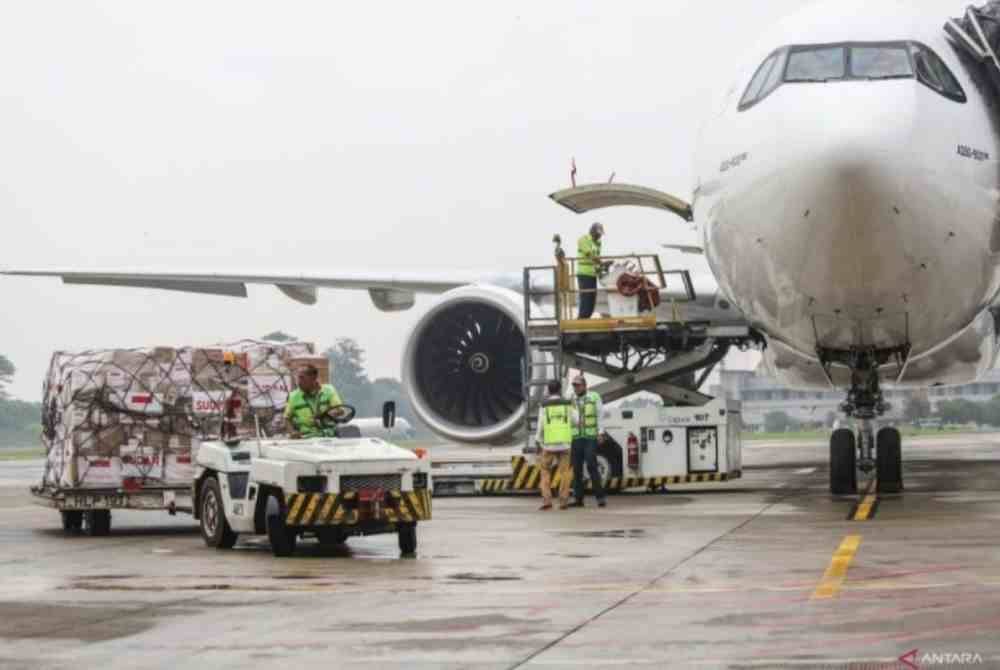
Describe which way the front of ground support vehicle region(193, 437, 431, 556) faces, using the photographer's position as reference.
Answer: facing the viewer and to the right of the viewer

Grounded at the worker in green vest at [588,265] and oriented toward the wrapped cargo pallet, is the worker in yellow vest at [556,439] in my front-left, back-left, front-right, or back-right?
front-left

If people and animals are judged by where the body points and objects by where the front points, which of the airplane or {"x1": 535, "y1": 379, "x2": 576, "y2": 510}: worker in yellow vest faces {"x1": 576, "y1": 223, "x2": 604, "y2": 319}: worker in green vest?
the worker in yellow vest

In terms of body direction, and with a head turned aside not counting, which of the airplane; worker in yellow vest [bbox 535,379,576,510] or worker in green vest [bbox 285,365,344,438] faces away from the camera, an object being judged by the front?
the worker in yellow vest

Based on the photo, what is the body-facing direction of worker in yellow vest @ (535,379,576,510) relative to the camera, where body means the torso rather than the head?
away from the camera

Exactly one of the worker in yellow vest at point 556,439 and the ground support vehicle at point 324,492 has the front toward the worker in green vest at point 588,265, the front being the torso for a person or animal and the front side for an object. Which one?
the worker in yellow vest

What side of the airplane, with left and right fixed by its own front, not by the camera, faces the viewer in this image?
front

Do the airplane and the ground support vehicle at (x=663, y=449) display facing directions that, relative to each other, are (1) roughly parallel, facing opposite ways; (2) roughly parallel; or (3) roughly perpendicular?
roughly perpendicular

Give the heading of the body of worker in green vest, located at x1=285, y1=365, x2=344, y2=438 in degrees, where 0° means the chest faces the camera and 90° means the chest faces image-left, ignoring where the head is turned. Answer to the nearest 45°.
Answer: approximately 315°
